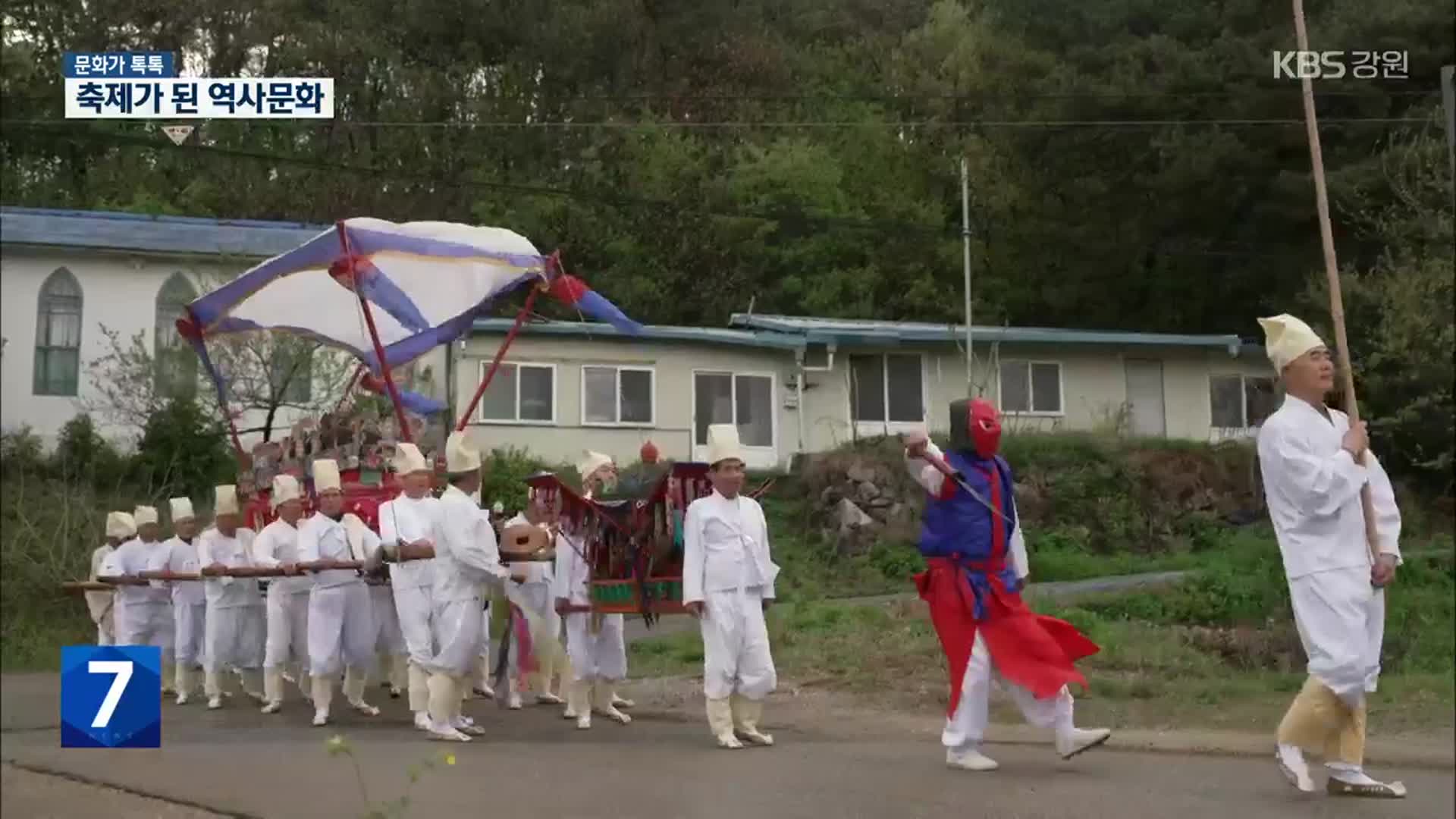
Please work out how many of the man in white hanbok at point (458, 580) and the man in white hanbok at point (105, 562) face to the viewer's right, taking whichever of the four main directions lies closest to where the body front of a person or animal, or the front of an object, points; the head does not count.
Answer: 2

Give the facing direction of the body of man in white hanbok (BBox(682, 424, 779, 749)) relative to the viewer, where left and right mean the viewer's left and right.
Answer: facing the viewer and to the right of the viewer

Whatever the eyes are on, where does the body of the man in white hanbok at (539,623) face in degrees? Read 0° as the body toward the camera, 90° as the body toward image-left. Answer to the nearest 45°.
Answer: approximately 315°

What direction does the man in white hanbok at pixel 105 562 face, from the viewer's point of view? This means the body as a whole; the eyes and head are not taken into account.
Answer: to the viewer's right

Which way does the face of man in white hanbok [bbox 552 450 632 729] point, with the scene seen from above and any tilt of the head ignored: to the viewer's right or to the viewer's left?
to the viewer's right

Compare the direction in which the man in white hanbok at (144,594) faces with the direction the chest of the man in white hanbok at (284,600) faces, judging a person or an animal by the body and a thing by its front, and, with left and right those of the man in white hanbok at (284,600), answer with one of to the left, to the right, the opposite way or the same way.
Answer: the same way

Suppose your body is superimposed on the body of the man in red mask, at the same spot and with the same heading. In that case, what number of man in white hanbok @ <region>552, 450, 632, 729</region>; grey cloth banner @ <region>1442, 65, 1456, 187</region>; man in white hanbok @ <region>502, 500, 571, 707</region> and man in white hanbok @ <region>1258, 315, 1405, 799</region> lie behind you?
2

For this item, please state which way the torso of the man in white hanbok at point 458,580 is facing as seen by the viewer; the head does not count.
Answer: to the viewer's right

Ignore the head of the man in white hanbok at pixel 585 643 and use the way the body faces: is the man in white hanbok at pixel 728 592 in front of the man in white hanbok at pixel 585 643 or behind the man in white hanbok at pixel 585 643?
in front

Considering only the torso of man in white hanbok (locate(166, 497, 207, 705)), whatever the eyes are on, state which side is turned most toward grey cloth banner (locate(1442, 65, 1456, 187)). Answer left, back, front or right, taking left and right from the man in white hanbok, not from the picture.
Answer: front
